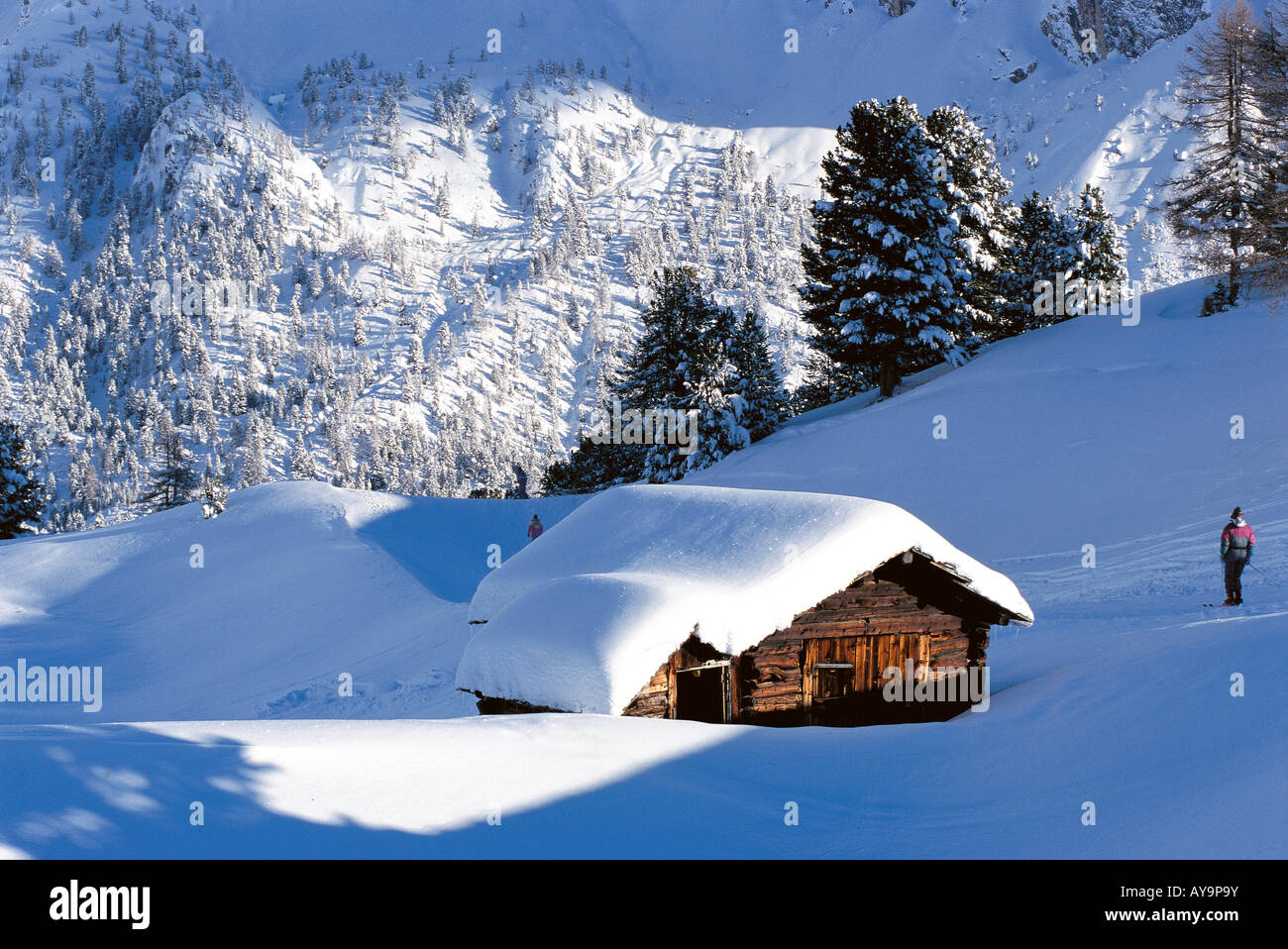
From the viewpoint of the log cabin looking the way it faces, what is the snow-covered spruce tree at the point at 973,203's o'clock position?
The snow-covered spruce tree is roughly at 8 o'clock from the log cabin.

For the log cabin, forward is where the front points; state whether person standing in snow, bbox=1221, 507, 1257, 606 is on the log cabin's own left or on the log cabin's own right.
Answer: on the log cabin's own left

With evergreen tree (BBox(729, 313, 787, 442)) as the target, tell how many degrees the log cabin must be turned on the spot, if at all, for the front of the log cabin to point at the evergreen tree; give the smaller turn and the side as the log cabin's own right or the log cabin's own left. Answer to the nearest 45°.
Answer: approximately 135° to the log cabin's own left

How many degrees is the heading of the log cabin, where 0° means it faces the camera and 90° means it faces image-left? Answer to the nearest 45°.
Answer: approximately 315°
